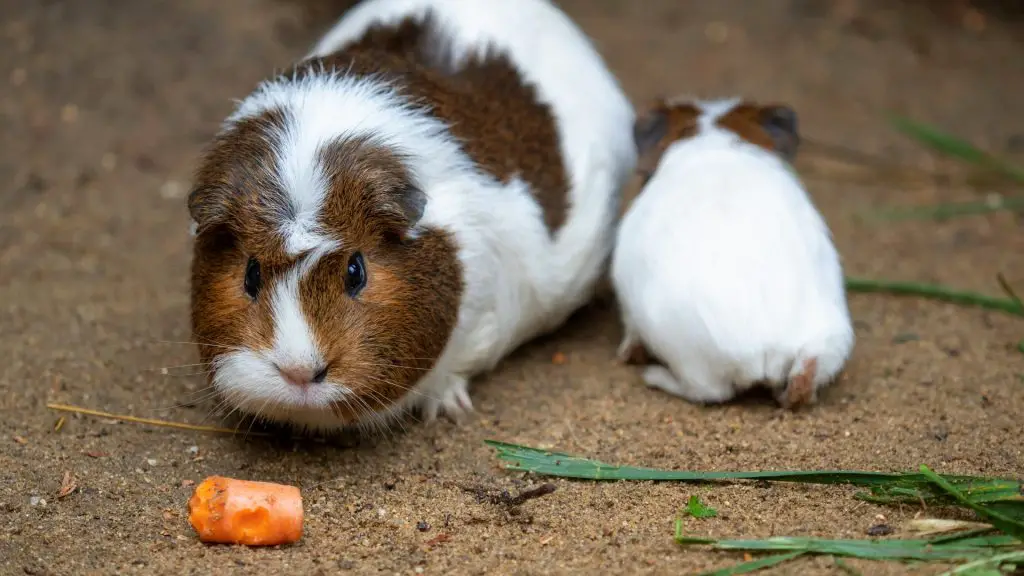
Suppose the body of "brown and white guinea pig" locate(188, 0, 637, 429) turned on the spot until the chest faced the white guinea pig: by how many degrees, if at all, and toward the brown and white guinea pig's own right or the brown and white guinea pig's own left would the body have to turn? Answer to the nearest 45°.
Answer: approximately 135° to the brown and white guinea pig's own left

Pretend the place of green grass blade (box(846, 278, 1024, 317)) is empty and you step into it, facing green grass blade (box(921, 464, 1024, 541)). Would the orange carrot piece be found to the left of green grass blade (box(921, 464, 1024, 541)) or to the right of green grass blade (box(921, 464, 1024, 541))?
right

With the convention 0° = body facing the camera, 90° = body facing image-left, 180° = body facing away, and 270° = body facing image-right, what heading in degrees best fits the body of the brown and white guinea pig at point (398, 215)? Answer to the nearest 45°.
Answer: approximately 45°

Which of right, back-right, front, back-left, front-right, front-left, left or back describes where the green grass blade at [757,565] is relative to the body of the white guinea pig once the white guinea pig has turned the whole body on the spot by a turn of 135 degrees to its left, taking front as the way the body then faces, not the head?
front-left

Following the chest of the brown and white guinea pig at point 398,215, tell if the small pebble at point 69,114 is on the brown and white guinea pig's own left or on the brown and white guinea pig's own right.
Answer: on the brown and white guinea pig's own right

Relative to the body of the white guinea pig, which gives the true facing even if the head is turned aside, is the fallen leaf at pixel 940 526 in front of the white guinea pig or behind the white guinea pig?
behind

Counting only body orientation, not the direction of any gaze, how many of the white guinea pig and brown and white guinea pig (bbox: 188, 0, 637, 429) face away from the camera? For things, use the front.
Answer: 1

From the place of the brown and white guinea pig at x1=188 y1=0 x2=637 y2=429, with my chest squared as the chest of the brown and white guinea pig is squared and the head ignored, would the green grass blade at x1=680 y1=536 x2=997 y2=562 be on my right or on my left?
on my left

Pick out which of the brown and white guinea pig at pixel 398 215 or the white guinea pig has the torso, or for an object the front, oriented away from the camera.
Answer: the white guinea pig

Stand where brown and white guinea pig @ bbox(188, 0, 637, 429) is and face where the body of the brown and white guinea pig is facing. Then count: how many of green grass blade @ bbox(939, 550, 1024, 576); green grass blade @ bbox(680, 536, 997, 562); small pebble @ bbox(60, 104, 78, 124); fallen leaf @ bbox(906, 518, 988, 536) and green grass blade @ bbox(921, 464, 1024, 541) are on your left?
4

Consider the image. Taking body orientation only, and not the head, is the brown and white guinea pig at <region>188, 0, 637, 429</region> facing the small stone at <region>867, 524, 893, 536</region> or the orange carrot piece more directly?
the orange carrot piece

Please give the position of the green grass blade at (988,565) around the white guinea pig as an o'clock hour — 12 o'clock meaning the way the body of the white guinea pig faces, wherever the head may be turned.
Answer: The green grass blade is roughly at 5 o'clock from the white guinea pig.

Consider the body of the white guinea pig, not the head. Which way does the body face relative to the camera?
away from the camera

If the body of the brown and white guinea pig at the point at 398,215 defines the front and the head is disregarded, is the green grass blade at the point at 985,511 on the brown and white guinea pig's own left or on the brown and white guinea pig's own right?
on the brown and white guinea pig's own left

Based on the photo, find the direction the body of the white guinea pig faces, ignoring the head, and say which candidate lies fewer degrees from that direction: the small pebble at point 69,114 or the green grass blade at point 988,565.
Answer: the small pebble
